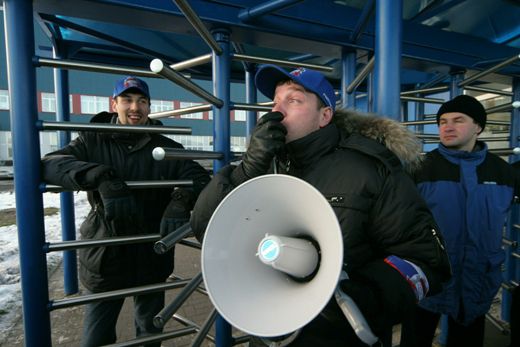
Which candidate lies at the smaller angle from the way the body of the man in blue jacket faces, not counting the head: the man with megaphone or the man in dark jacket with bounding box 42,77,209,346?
the man with megaphone

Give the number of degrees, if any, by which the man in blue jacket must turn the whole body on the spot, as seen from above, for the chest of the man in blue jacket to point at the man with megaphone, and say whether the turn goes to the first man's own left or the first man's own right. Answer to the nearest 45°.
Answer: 0° — they already face them

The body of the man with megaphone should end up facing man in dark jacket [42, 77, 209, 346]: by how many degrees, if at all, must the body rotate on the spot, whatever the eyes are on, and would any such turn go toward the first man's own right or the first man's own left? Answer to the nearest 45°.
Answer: approximately 45° to the first man's own right

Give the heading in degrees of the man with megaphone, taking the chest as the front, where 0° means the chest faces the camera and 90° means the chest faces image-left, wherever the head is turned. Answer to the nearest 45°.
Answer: approximately 45°

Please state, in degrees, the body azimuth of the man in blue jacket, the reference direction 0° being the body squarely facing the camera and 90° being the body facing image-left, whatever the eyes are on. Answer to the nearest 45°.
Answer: approximately 0°

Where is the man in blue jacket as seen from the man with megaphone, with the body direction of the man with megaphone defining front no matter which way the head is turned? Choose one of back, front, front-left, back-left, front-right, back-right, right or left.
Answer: back

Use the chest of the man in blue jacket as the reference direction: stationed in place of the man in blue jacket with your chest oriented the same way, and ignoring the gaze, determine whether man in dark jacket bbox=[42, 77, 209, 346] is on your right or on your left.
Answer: on your right

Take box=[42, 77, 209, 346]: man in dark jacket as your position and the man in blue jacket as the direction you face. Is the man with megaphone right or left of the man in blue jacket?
right
